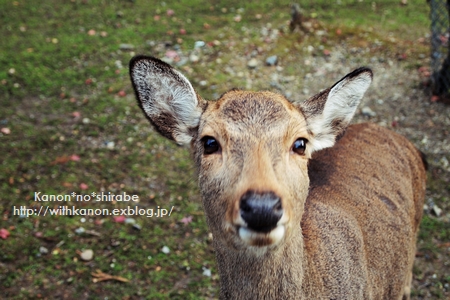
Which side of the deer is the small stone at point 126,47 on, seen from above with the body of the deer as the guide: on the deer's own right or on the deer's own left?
on the deer's own right

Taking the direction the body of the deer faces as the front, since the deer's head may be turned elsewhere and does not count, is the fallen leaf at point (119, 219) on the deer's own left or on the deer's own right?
on the deer's own right

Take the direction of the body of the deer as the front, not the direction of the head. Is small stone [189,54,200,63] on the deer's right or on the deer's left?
on the deer's right

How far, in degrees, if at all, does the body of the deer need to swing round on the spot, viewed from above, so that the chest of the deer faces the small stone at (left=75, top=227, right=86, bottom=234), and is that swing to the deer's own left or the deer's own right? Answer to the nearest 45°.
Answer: approximately 90° to the deer's own right

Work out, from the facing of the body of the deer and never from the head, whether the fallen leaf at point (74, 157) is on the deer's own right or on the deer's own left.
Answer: on the deer's own right

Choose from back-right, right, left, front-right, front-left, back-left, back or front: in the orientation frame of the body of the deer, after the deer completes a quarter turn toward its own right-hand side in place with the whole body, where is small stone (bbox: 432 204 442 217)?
right

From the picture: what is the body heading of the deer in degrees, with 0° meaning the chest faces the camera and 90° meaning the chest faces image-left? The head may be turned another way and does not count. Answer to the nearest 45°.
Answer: approximately 45°
